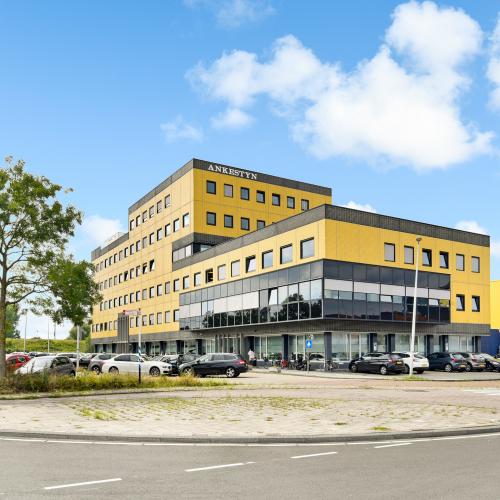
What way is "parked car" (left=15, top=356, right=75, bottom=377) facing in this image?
to the viewer's left

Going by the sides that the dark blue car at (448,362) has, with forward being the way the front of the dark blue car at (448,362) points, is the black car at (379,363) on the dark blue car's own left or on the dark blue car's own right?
on the dark blue car's own left

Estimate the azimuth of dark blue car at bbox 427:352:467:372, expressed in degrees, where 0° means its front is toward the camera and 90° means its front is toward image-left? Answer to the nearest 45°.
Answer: approximately 135°

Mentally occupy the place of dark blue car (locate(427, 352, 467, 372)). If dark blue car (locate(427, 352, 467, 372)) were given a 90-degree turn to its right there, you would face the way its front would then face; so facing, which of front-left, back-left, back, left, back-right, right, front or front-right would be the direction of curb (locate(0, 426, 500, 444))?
back-right
